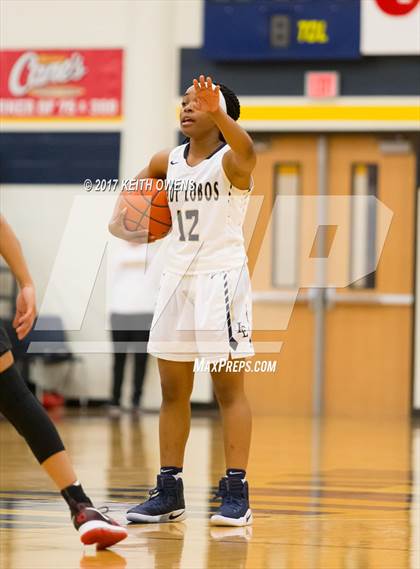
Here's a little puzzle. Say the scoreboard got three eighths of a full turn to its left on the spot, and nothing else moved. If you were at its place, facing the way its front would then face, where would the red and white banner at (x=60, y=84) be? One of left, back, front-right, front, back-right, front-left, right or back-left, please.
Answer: back-left

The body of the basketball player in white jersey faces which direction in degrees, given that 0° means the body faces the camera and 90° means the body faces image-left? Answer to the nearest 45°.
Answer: approximately 45°

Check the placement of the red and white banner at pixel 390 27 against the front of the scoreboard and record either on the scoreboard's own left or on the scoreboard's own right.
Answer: on the scoreboard's own left

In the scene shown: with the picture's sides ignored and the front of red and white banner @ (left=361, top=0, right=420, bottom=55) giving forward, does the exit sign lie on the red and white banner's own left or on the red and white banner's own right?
on the red and white banner's own right

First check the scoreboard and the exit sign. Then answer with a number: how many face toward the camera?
2

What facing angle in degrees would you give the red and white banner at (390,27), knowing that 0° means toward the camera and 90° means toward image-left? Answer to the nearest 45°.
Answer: approximately 0°
